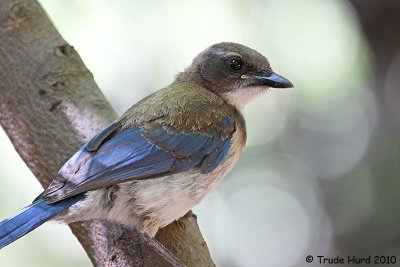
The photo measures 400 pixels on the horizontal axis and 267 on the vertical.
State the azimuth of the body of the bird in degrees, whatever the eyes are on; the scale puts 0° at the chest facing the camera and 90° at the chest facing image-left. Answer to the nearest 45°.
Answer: approximately 270°
